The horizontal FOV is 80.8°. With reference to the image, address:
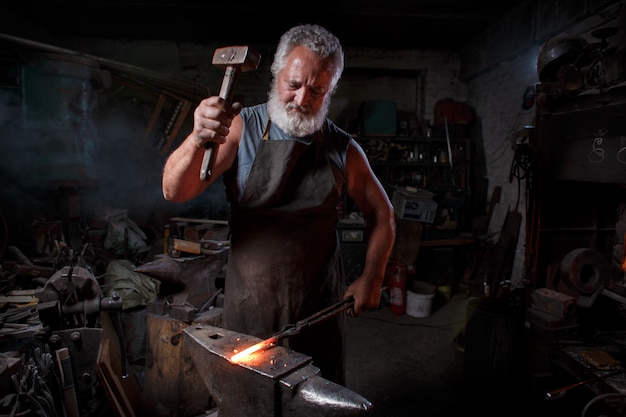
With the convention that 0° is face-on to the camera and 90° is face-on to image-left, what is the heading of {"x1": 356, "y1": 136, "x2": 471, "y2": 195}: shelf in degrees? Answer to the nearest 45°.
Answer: approximately 0°
